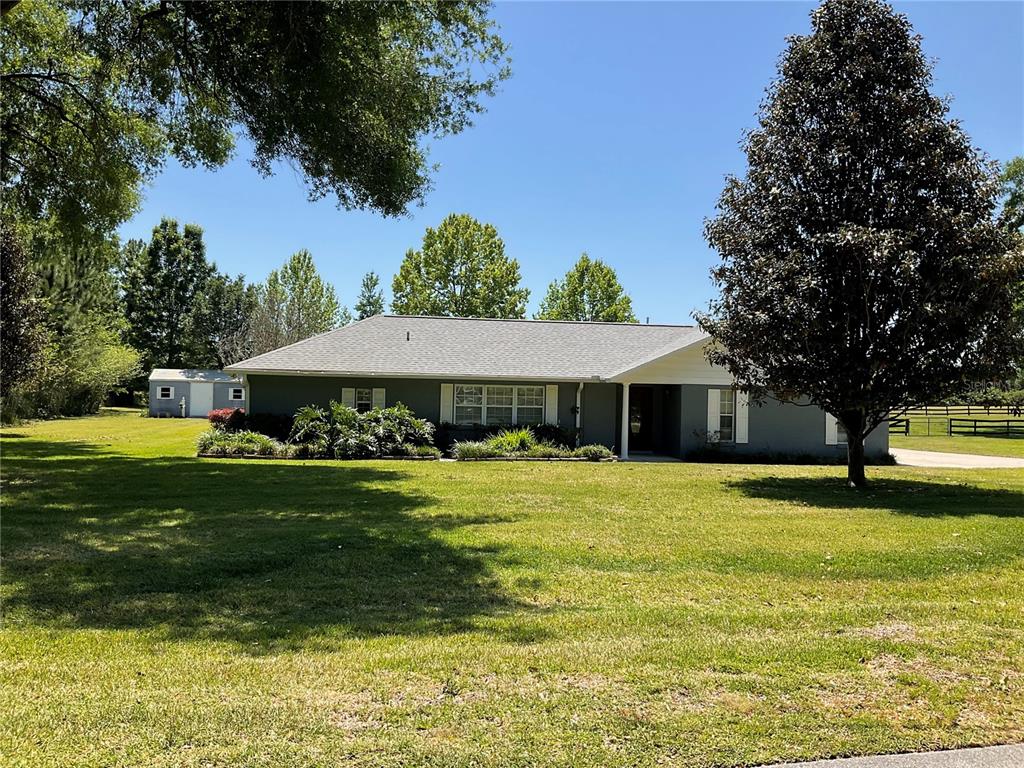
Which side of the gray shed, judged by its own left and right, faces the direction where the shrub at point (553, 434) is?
front

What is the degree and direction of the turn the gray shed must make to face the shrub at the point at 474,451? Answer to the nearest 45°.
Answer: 0° — it already faces it

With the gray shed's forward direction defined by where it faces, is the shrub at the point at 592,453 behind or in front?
in front

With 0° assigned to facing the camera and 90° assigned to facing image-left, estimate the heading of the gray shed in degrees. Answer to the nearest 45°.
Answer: approximately 0°

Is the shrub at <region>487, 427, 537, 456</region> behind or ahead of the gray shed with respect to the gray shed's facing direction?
ahead

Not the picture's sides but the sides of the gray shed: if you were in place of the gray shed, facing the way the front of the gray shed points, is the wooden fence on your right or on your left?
on your left

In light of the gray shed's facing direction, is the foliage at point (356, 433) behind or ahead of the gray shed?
ahead

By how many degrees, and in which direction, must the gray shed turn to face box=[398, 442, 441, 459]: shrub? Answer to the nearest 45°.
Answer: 0° — it already faces it
